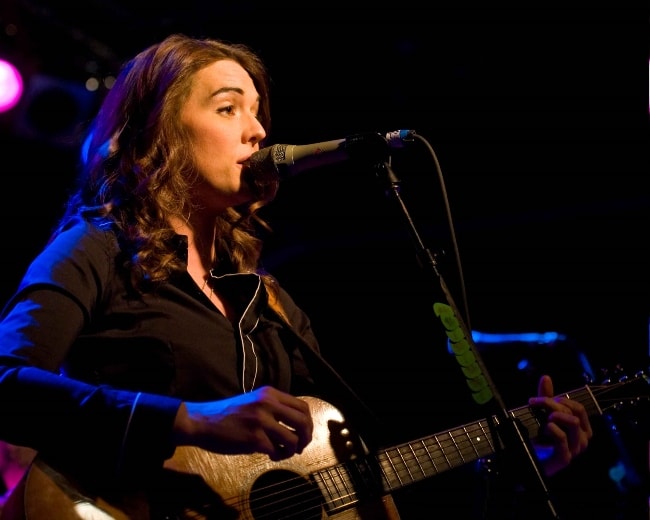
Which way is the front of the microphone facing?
to the viewer's left
